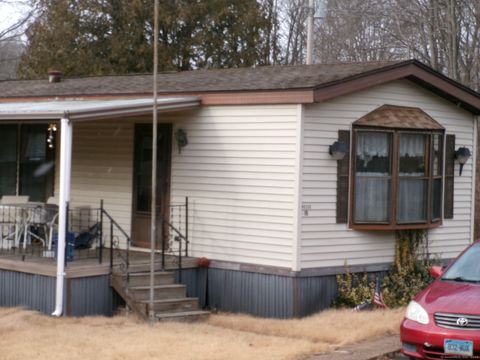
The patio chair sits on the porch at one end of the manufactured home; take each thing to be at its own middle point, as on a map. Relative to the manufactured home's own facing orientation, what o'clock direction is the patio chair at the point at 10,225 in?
The patio chair is roughly at 2 o'clock from the manufactured home.

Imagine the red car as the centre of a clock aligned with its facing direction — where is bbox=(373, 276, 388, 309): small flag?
The small flag is roughly at 4 o'clock from the red car.

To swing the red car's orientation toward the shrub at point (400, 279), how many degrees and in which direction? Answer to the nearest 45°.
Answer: approximately 135° to its right

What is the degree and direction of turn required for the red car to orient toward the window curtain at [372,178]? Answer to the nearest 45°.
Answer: approximately 135° to its right

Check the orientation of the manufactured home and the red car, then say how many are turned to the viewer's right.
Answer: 0

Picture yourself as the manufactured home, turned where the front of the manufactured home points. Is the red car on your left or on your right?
on your left

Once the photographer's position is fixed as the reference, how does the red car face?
facing the viewer and to the left of the viewer
